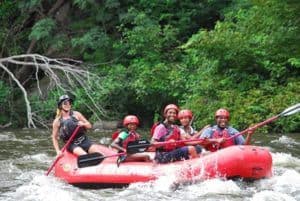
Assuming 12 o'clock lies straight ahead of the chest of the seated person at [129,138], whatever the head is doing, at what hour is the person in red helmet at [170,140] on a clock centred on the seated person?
The person in red helmet is roughly at 11 o'clock from the seated person.

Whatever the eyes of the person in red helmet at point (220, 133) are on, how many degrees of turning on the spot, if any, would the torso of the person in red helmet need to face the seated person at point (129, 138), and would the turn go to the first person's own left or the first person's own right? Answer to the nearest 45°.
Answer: approximately 90° to the first person's own right

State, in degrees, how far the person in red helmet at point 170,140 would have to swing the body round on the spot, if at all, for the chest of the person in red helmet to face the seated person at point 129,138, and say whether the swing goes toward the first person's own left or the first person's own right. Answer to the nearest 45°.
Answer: approximately 135° to the first person's own right

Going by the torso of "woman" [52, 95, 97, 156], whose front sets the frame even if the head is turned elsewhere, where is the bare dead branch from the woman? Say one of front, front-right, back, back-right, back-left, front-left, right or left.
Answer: back-left

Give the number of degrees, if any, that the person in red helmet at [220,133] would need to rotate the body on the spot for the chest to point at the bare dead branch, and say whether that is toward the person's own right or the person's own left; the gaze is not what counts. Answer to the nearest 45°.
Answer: approximately 135° to the person's own right

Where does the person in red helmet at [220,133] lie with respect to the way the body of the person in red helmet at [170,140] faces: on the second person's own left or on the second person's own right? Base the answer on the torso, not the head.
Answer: on the second person's own left

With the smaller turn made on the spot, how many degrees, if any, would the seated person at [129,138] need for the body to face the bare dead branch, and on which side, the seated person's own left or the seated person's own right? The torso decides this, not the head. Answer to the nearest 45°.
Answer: approximately 135° to the seated person's own left
